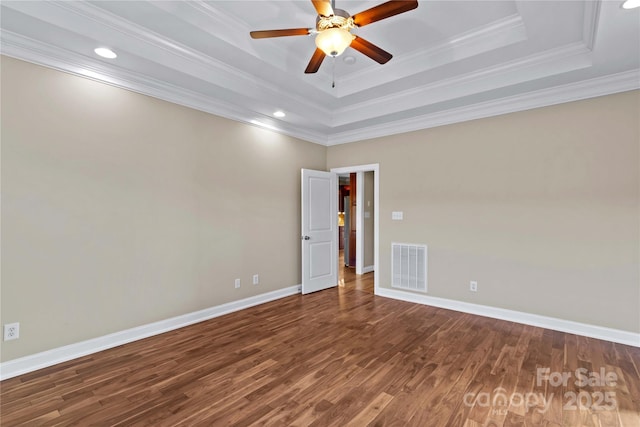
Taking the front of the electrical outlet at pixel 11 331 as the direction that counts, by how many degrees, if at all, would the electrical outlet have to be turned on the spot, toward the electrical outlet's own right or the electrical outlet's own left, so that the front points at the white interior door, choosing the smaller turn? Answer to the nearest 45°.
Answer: approximately 90° to the electrical outlet's own left

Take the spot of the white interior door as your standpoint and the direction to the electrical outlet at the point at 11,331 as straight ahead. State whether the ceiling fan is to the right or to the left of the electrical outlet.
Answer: left

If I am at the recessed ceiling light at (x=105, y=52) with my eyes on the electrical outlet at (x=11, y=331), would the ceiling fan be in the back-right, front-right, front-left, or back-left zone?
back-left

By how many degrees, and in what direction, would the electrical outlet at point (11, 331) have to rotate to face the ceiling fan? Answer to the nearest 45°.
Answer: approximately 45° to its left

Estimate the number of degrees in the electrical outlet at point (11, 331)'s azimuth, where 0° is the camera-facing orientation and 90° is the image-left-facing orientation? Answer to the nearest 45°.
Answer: approximately 0°

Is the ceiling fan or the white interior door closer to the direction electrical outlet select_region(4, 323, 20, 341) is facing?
the ceiling fan
